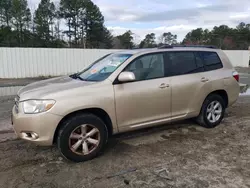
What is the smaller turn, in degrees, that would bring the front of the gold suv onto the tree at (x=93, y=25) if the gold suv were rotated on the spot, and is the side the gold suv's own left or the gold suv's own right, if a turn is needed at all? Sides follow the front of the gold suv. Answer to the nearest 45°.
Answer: approximately 135° to the gold suv's own right

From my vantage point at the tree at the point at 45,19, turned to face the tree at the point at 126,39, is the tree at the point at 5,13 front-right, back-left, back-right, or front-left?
back-left

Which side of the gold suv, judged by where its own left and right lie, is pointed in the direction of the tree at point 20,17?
right

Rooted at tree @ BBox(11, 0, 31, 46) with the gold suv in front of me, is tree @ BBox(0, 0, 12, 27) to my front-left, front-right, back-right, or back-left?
back-right

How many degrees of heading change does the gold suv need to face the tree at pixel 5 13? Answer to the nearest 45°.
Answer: approximately 90° to its right

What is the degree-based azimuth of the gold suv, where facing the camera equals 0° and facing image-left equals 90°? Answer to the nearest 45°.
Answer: approximately 45°

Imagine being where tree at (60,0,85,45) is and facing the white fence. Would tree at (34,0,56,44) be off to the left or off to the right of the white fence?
right

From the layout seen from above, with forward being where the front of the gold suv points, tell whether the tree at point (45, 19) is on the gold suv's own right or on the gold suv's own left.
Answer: on the gold suv's own right

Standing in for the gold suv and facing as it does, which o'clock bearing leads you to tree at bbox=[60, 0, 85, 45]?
The tree is roughly at 4 o'clock from the gold suv.

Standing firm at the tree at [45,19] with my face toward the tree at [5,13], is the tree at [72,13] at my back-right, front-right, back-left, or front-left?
back-right
